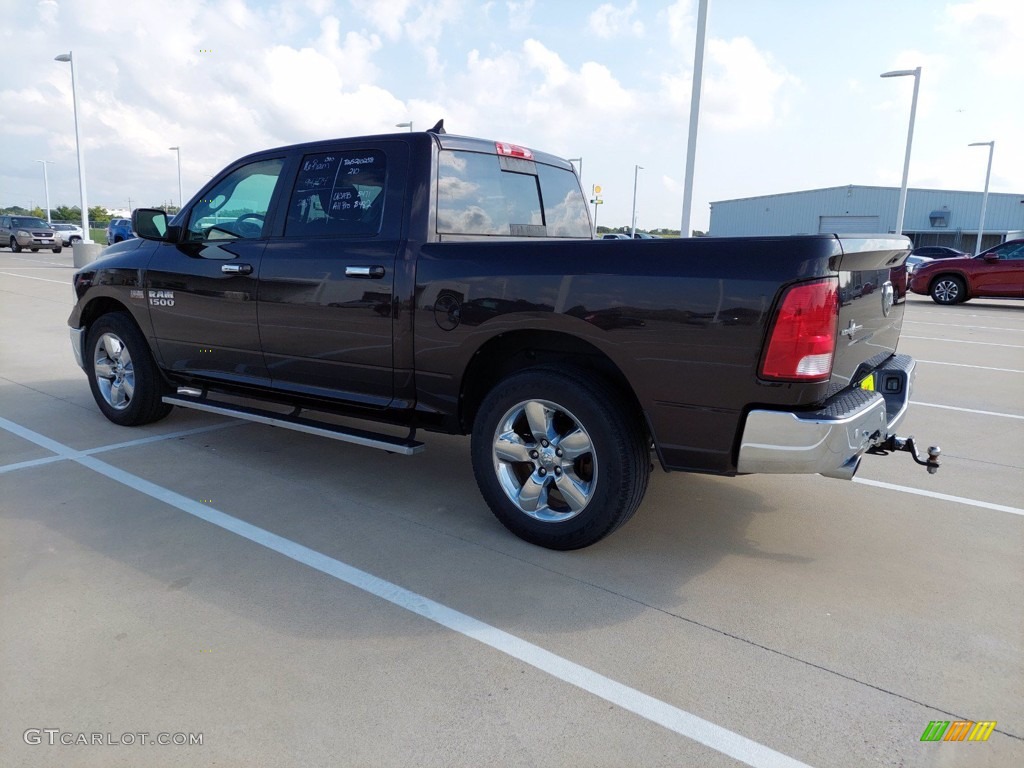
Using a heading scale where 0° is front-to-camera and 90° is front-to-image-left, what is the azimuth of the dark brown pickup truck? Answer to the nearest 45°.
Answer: approximately 135°

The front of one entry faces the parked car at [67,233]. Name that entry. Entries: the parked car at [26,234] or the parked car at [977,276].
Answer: the parked car at [977,276]

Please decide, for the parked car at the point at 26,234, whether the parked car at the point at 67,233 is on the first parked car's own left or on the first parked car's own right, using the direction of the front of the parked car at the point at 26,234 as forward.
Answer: on the first parked car's own left

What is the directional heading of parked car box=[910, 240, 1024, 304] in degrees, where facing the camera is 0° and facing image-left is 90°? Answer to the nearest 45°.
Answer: approximately 90°

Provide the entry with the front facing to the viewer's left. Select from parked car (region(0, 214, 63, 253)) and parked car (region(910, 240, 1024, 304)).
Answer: parked car (region(910, 240, 1024, 304))

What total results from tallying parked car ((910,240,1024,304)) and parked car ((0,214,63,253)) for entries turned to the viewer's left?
1

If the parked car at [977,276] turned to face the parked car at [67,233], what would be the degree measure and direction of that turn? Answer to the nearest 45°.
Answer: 0° — it already faces it

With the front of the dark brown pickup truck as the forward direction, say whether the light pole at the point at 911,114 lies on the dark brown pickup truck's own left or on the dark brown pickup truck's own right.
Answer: on the dark brown pickup truck's own right
